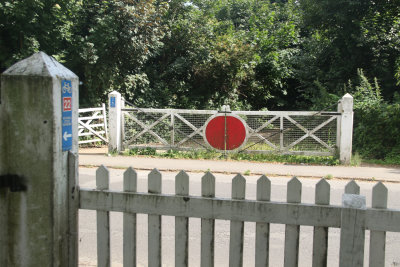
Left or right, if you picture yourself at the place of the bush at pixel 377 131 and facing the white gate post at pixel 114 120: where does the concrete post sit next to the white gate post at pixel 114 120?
left

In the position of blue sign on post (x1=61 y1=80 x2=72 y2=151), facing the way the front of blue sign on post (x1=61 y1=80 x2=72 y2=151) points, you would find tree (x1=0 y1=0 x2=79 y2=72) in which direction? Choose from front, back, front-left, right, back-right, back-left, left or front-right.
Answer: back-left

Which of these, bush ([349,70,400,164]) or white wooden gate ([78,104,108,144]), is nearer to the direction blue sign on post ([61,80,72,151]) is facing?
the bush

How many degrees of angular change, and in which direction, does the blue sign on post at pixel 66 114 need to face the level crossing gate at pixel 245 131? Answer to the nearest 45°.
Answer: approximately 90° to its left

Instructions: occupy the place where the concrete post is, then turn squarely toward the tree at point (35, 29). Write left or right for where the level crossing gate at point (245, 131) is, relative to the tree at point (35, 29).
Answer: right

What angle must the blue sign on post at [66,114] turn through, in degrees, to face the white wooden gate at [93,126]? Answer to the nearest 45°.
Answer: approximately 135° to its left

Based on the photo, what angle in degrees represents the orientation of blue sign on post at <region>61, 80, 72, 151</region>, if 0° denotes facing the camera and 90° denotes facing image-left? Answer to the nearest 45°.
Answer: approximately 315°

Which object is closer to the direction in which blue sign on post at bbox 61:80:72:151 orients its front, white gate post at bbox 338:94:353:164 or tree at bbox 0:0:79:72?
the white gate post

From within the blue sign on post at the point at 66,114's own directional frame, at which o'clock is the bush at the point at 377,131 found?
The bush is roughly at 9 o'clock from the blue sign on post.
